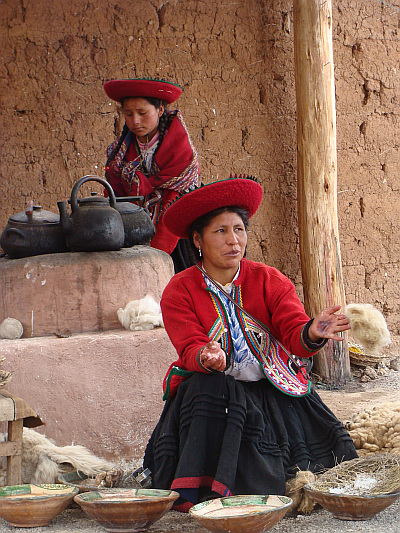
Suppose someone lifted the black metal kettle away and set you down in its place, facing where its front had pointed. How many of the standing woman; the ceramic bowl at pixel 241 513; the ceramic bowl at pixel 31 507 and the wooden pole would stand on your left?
2

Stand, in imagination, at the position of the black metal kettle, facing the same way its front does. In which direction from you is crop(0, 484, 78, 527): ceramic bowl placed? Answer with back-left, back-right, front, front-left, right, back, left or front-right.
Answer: left

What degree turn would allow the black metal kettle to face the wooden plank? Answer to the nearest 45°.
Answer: approximately 90° to its left

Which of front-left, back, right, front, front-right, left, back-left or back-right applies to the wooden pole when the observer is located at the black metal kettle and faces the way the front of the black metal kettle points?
back-right

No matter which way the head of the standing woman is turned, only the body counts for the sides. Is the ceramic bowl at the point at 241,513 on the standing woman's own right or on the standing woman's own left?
on the standing woman's own left

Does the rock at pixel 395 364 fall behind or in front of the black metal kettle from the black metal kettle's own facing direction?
behind

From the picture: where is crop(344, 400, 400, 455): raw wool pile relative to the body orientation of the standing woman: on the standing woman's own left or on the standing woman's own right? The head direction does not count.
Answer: on the standing woman's own left

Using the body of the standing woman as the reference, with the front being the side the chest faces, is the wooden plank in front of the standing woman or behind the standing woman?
in front

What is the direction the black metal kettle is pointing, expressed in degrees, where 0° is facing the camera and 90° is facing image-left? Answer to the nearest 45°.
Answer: approximately 90°

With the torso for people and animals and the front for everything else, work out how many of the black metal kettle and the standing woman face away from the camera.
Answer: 0

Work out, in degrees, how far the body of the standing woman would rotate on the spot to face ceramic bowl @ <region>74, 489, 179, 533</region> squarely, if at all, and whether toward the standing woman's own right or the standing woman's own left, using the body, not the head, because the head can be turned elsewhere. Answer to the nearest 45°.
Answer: approximately 45° to the standing woman's own left

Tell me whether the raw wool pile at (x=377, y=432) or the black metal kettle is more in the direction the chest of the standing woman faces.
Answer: the black metal kettle

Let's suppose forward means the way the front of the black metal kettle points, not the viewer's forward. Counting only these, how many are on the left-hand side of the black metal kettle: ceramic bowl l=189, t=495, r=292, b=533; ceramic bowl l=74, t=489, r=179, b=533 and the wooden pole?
2

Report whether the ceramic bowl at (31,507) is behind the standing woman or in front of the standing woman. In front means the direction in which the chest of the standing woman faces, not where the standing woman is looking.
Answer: in front

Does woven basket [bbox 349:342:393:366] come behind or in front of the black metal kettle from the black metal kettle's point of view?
behind
